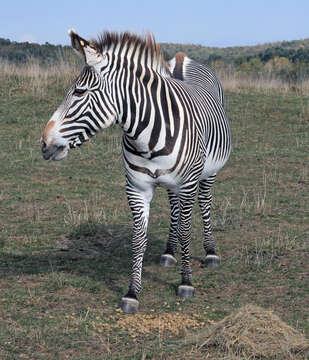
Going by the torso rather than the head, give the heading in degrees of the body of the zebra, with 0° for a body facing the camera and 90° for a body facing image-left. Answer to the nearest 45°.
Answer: approximately 45°
